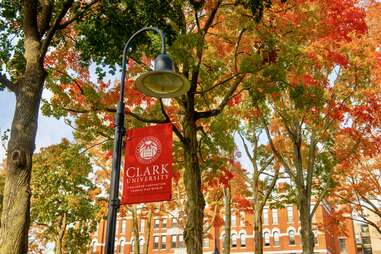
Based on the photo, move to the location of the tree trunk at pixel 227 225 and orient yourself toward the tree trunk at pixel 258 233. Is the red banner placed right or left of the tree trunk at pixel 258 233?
right

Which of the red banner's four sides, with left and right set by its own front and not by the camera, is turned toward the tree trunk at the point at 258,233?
back

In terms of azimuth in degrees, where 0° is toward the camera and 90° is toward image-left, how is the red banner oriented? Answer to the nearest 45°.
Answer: approximately 0°

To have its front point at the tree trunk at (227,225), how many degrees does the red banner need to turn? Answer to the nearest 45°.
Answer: approximately 180°
